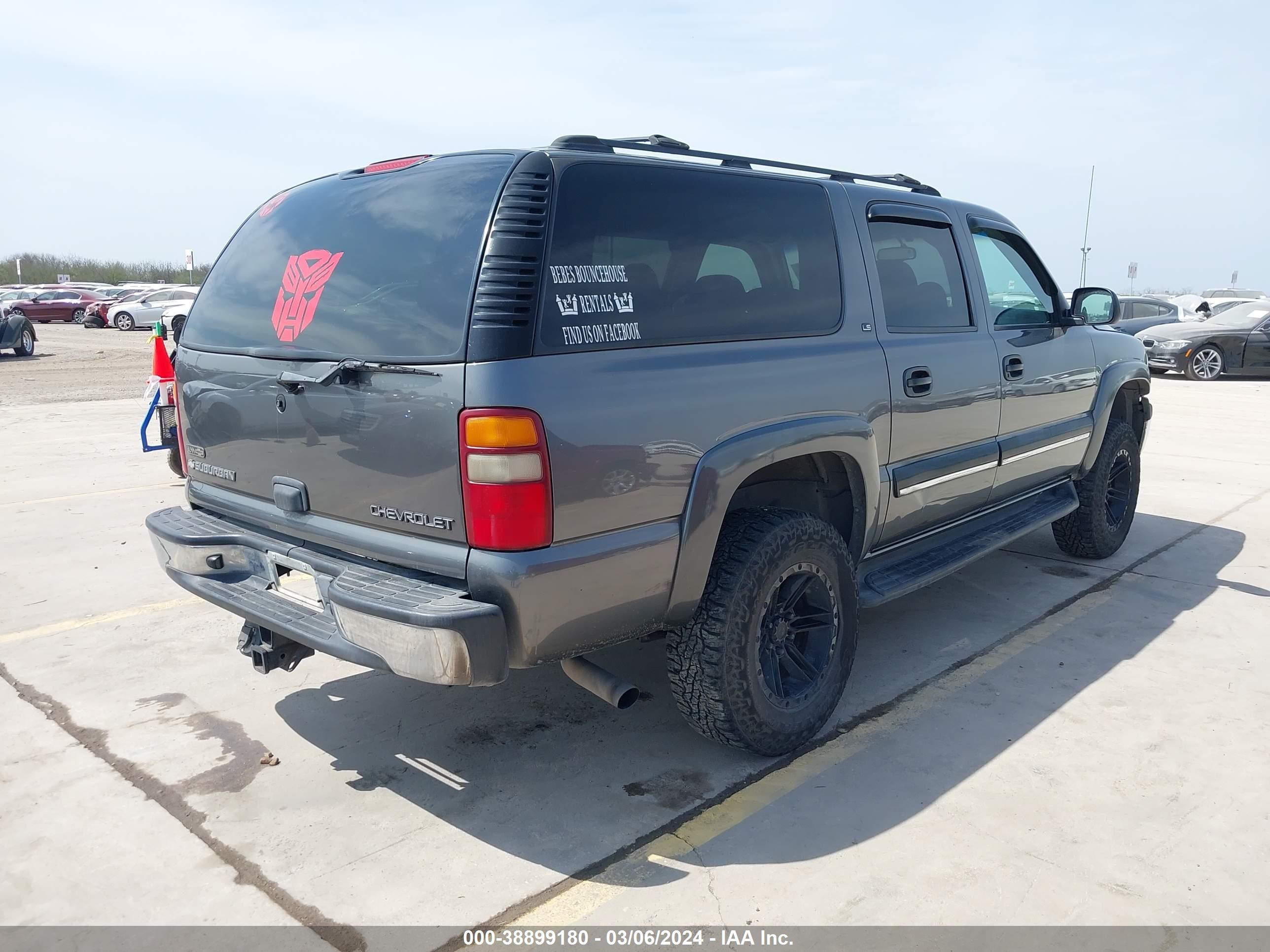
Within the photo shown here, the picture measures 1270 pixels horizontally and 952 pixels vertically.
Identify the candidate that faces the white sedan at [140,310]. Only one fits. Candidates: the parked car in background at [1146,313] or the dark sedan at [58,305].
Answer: the parked car in background

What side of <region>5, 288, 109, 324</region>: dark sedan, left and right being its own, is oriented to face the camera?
left

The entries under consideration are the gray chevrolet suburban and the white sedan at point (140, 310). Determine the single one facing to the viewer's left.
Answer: the white sedan

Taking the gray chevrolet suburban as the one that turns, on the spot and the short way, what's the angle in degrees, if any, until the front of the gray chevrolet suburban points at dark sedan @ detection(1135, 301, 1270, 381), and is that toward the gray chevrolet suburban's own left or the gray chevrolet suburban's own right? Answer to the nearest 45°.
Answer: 0° — it already faces it

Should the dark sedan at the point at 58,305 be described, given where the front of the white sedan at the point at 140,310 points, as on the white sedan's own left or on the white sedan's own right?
on the white sedan's own right

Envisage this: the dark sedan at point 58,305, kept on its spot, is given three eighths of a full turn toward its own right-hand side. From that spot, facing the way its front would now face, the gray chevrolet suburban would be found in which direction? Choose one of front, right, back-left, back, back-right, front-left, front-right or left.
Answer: back-right

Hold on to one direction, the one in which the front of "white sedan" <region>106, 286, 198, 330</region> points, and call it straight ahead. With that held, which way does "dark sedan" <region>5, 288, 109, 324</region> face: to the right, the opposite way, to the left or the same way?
the same way

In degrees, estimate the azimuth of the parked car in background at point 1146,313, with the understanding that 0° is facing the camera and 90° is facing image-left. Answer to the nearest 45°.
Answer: approximately 90°

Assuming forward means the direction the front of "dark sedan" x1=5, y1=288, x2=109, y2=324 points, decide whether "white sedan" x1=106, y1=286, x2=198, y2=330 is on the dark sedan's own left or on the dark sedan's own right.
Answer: on the dark sedan's own left

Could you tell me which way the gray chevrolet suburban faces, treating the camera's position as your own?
facing away from the viewer and to the right of the viewer

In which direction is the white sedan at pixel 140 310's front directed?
to the viewer's left

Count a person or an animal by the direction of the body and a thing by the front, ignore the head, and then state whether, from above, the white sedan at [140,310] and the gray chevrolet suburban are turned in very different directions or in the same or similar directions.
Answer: very different directions
